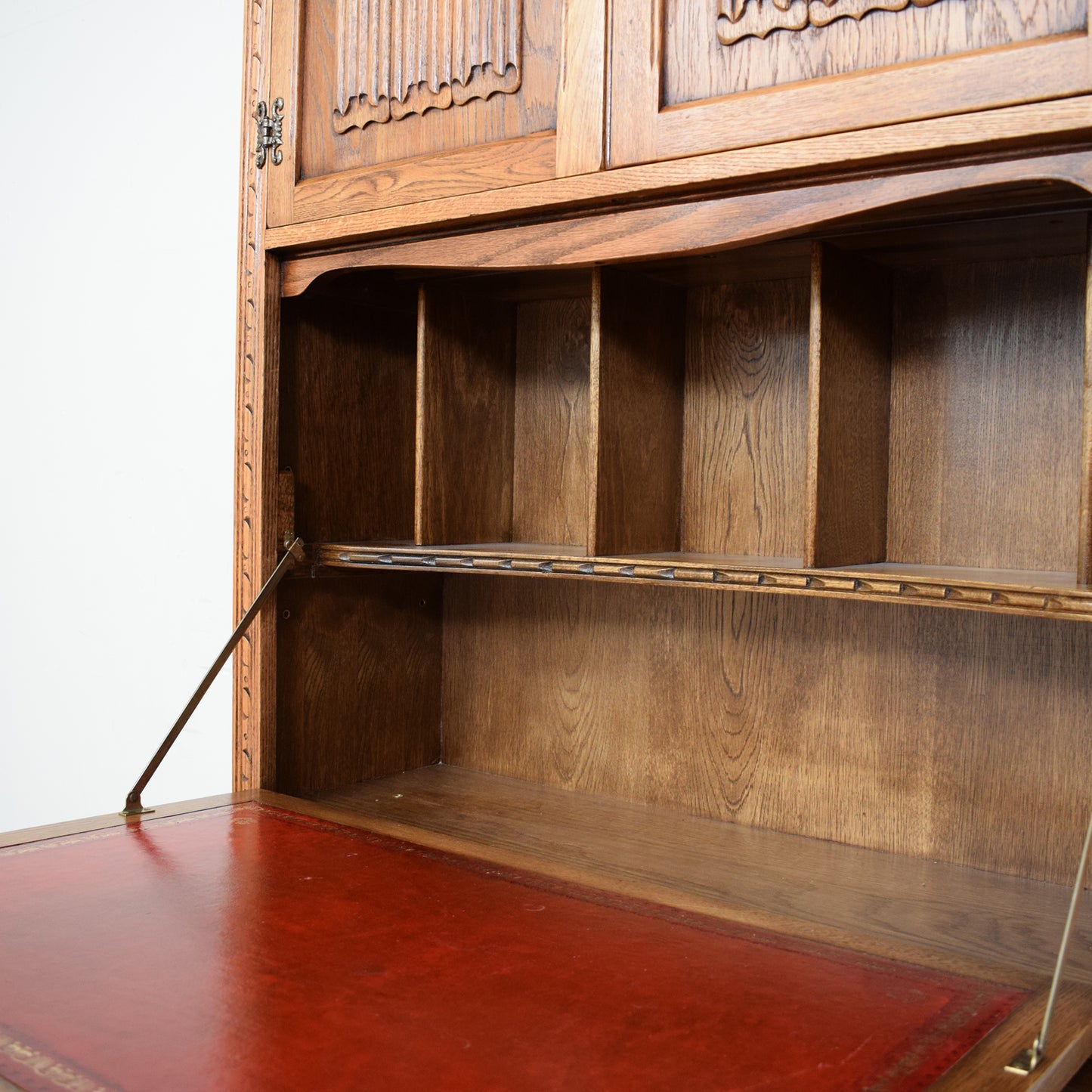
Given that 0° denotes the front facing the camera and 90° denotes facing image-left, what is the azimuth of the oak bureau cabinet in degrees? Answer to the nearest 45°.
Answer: approximately 45°
